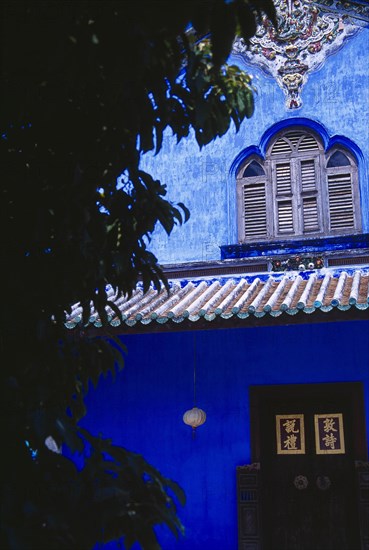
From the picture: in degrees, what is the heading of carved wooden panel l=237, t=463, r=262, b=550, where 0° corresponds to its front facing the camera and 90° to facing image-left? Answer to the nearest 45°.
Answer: approximately 0°

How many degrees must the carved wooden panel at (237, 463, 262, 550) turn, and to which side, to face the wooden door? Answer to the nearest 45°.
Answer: approximately 90° to its left
